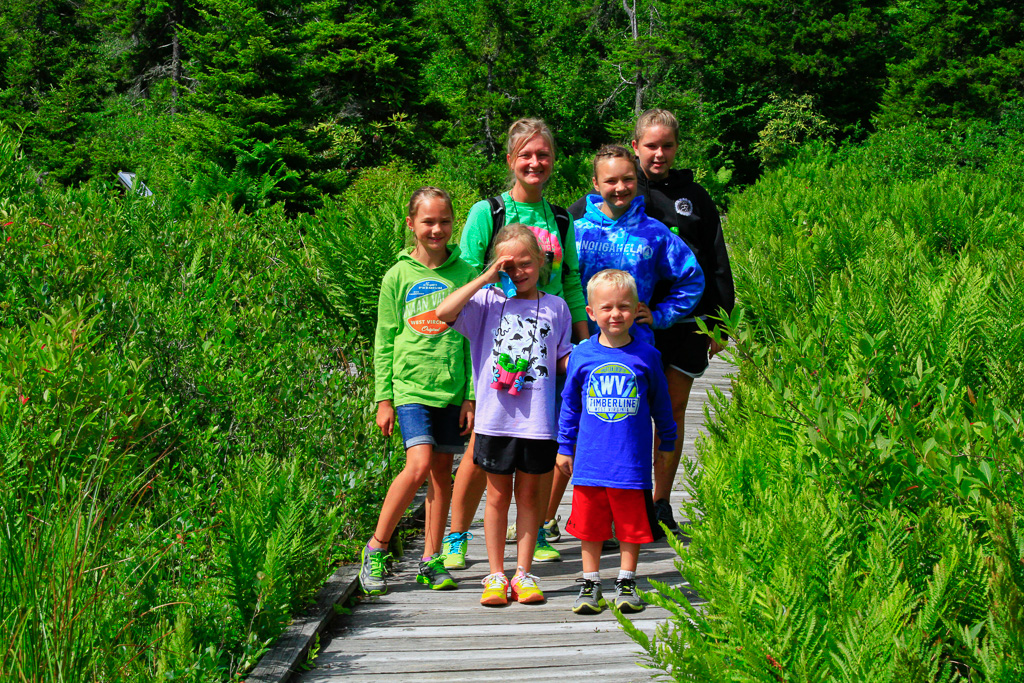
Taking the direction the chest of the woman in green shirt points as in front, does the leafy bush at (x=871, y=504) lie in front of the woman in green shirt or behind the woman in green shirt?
in front

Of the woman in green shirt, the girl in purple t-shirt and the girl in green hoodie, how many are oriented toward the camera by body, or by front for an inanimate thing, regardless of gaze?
3

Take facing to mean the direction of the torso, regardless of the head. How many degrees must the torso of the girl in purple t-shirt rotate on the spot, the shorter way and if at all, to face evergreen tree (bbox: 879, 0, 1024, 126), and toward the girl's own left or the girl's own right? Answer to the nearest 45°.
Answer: approximately 135° to the girl's own left

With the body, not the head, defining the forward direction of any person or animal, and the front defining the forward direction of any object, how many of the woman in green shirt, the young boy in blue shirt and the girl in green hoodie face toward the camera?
3

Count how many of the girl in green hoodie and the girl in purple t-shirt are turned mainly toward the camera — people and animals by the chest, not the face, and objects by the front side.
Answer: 2

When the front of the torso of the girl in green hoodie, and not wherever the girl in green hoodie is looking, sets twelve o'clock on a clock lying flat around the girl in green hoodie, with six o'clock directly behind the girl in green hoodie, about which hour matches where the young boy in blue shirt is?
The young boy in blue shirt is roughly at 10 o'clock from the girl in green hoodie.

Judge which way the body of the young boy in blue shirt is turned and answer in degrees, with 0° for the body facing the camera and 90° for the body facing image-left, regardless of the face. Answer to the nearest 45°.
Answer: approximately 0°

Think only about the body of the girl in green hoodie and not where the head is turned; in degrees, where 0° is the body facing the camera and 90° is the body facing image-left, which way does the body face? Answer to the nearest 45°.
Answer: approximately 0°
